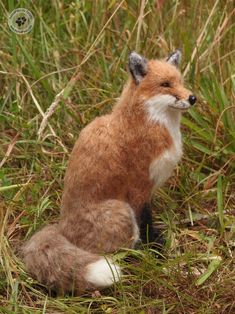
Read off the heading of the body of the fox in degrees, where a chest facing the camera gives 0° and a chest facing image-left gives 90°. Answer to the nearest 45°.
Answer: approximately 270°
